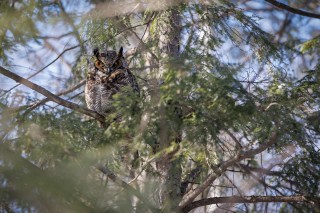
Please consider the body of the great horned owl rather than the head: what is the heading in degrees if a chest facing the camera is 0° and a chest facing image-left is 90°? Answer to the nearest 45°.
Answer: approximately 0°
